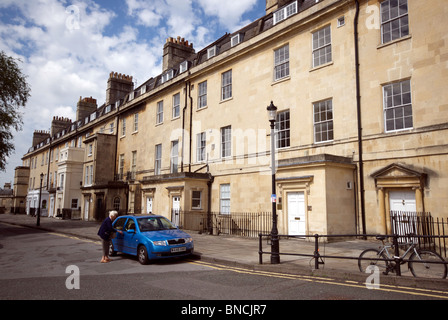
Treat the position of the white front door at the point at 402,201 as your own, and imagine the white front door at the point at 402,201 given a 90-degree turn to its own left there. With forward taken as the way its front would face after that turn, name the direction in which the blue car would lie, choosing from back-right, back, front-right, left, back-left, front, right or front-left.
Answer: back-right

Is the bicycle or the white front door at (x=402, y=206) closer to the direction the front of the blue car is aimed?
the bicycle

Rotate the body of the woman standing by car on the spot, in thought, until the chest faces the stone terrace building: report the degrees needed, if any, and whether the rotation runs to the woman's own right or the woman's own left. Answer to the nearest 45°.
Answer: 0° — they already face it

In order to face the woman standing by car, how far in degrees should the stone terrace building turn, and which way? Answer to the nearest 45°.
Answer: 0° — it already faces them

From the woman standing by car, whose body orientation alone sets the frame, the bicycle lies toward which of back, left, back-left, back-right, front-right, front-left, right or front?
front-right

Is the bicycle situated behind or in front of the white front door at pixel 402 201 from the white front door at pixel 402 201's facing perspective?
in front

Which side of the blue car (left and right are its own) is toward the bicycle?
front

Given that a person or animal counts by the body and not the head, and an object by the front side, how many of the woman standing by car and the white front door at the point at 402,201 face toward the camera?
1

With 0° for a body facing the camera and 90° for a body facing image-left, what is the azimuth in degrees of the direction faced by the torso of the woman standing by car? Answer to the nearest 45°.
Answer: approximately 270°

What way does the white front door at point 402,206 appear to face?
toward the camera

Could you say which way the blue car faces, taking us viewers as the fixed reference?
facing the viewer and to the right of the viewer

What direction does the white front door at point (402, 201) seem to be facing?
toward the camera
